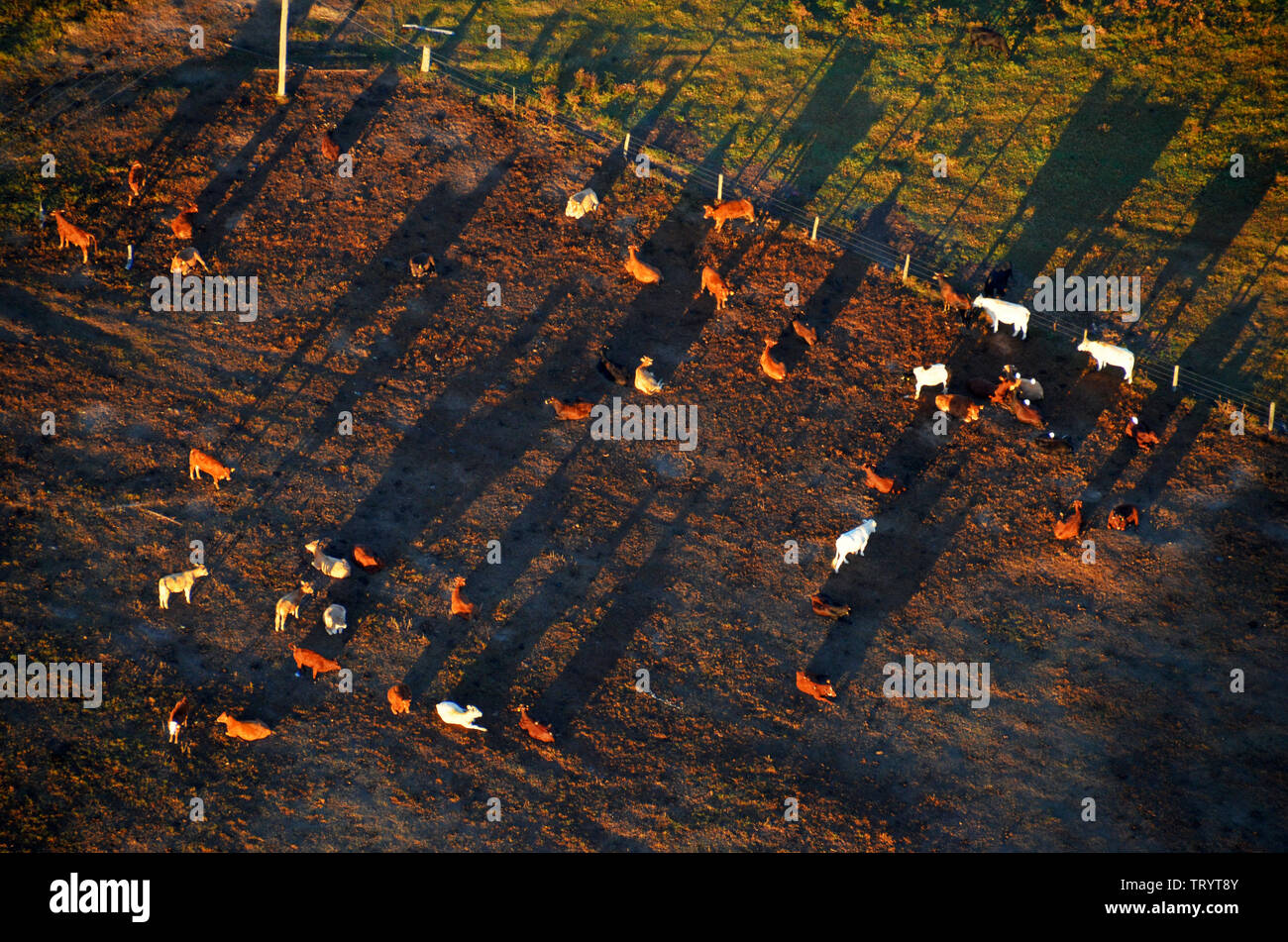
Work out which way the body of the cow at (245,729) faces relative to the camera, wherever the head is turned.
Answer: to the viewer's left

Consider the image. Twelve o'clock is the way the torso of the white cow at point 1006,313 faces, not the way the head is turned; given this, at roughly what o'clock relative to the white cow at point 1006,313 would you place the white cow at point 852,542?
the white cow at point 852,542 is roughly at 10 o'clock from the white cow at point 1006,313.

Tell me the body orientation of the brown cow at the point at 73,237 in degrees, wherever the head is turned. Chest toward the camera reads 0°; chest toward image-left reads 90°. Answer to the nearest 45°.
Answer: approximately 135°

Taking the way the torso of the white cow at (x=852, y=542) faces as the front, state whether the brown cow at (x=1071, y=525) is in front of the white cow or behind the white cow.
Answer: in front

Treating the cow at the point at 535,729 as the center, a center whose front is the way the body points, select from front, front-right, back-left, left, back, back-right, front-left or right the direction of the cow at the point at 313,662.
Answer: front-left

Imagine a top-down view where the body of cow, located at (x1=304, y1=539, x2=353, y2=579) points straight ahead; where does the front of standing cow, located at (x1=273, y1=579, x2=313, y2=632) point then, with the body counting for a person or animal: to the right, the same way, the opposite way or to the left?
to the right

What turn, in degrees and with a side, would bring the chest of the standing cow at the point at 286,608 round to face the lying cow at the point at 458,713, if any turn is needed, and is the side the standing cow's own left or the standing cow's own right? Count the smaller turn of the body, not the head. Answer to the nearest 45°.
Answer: approximately 90° to the standing cow's own right

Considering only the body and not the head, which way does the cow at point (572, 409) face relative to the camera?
to the viewer's left

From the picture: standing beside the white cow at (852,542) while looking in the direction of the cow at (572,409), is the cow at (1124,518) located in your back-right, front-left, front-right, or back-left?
back-right

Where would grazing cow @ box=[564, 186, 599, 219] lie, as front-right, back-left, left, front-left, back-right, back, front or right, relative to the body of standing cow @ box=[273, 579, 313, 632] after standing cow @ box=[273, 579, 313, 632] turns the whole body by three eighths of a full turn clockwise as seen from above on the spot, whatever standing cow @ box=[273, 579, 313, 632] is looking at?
back-left

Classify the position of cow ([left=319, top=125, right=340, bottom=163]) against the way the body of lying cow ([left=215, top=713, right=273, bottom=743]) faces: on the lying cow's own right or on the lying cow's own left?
on the lying cow's own right

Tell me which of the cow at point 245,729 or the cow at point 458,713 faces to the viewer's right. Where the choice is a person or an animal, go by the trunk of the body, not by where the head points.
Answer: the cow at point 458,713
